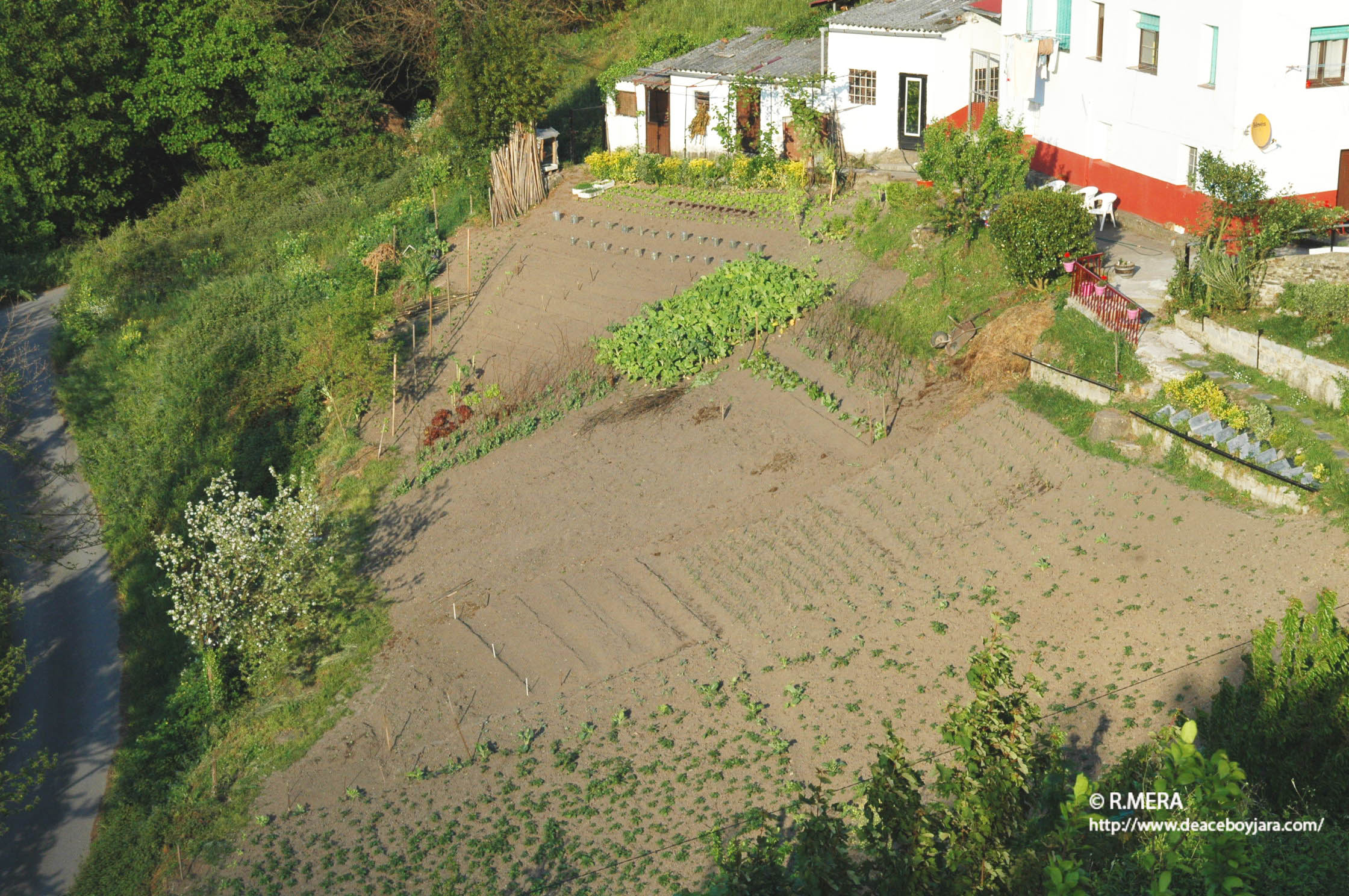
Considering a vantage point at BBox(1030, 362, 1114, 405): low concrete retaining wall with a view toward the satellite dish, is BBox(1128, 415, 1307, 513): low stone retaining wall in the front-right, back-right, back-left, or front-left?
back-right

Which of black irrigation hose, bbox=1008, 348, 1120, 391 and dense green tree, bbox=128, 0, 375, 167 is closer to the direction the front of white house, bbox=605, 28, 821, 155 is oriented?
the black irrigation hose

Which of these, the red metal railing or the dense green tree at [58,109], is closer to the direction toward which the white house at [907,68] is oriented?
the red metal railing

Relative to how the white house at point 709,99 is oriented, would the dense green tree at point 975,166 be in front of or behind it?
in front

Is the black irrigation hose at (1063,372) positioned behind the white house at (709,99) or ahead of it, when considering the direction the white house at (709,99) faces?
ahead

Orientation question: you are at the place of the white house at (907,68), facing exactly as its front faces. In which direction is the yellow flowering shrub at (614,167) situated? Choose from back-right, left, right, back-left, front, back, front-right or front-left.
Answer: right

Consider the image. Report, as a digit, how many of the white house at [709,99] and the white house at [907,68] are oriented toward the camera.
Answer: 2

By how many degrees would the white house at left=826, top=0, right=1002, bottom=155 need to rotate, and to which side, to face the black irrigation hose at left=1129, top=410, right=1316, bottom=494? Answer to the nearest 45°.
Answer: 0° — it already faces it

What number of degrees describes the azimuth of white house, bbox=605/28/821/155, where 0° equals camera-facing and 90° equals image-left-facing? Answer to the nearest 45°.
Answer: approximately 0°

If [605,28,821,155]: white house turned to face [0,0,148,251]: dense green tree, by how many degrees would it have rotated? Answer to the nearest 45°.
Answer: approximately 90° to its right

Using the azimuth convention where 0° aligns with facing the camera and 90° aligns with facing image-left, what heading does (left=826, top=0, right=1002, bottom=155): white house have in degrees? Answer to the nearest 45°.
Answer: approximately 0°

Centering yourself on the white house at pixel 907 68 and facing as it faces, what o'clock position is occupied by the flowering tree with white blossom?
The flowering tree with white blossom is roughly at 1 o'clock from the white house.

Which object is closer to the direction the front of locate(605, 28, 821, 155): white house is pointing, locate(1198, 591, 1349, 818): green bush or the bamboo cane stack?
the green bush

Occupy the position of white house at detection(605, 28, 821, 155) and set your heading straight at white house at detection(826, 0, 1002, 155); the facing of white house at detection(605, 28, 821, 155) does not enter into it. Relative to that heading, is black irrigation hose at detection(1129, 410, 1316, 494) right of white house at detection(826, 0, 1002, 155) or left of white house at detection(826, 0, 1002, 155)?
right
